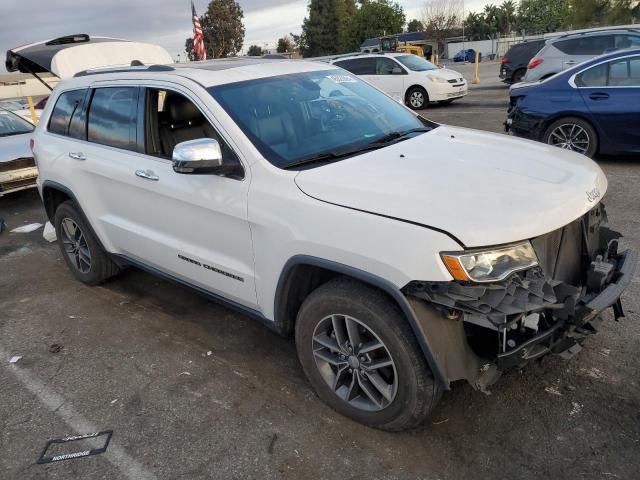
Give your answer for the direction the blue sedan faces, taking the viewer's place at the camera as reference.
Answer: facing to the right of the viewer

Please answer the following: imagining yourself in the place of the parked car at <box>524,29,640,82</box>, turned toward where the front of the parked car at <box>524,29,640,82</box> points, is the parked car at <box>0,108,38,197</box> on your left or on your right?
on your right

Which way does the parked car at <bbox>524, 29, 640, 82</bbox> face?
to the viewer's right

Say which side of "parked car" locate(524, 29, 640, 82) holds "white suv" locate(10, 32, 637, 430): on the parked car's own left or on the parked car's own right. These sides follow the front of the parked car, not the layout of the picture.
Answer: on the parked car's own right

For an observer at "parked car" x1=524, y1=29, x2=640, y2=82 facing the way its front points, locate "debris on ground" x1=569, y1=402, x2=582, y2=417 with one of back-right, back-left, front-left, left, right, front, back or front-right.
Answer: right

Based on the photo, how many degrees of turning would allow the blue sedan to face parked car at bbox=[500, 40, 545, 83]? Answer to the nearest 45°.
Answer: approximately 90° to its left

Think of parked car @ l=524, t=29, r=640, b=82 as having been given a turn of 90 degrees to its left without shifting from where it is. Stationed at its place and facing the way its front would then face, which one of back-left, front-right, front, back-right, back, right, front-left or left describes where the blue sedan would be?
back

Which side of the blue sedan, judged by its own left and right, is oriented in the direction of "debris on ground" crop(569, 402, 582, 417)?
right

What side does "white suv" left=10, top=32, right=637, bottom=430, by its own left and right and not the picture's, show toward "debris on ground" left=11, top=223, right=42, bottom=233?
back

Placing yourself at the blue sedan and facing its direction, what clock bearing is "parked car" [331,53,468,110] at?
The parked car is roughly at 8 o'clock from the blue sedan.

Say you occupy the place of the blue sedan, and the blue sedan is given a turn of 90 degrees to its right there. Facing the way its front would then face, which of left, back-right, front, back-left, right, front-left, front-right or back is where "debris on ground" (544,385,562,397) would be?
front
